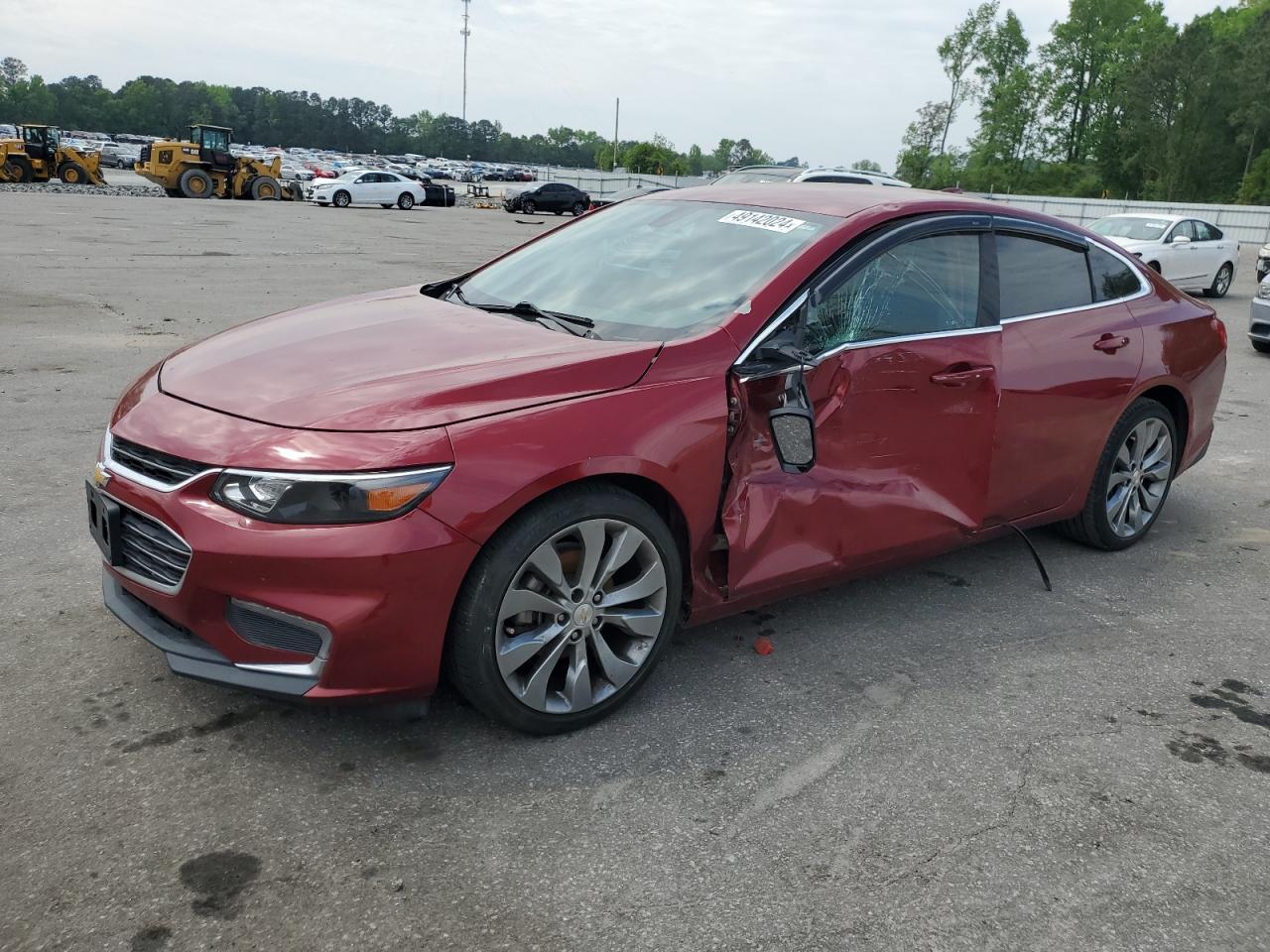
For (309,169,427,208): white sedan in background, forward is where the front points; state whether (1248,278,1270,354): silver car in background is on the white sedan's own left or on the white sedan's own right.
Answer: on the white sedan's own left

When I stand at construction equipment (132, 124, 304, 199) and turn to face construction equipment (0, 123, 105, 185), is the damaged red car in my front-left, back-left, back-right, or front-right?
back-left

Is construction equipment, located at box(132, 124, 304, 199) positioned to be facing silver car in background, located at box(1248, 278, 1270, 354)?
no

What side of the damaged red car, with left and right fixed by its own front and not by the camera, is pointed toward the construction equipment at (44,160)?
right

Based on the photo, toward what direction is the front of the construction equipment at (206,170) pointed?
to the viewer's right

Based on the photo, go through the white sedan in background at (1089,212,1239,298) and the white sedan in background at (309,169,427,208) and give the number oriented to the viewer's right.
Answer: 0

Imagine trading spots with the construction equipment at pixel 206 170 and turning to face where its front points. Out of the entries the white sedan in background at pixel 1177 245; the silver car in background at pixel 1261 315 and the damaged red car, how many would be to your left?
0

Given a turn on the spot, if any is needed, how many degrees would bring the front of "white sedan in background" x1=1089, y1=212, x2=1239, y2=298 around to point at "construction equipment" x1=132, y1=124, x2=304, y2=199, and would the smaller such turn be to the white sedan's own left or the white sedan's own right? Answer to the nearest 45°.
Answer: approximately 45° to the white sedan's own right

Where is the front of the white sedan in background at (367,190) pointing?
to the viewer's left

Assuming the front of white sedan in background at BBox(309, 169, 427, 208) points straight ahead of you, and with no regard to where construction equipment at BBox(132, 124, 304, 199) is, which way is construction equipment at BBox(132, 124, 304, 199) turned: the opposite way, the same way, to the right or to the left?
the opposite way

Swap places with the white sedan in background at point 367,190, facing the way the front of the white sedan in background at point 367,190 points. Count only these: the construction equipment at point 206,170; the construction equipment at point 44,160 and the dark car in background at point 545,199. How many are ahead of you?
2

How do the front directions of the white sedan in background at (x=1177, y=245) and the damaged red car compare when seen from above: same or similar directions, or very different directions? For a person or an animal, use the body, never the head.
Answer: same or similar directions

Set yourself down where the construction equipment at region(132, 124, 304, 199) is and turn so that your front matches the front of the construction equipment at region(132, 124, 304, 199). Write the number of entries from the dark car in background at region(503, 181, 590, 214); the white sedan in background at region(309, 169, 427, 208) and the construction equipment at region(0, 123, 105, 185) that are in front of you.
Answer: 2

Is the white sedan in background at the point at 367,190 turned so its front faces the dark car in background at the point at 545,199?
no

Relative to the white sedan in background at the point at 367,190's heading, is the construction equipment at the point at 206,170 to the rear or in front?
in front

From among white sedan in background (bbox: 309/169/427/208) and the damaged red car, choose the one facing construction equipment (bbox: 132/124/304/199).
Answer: the white sedan in background

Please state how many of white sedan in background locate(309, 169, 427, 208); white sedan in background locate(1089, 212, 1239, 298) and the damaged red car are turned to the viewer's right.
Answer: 0
